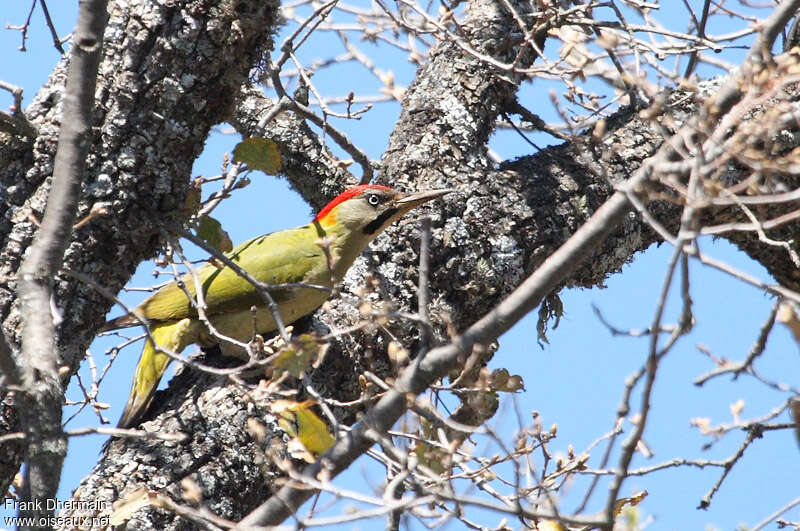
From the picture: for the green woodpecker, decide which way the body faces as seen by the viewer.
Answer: to the viewer's right

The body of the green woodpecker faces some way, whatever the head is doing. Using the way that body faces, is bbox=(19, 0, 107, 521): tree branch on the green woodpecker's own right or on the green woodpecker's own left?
on the green woodpecker's own right
